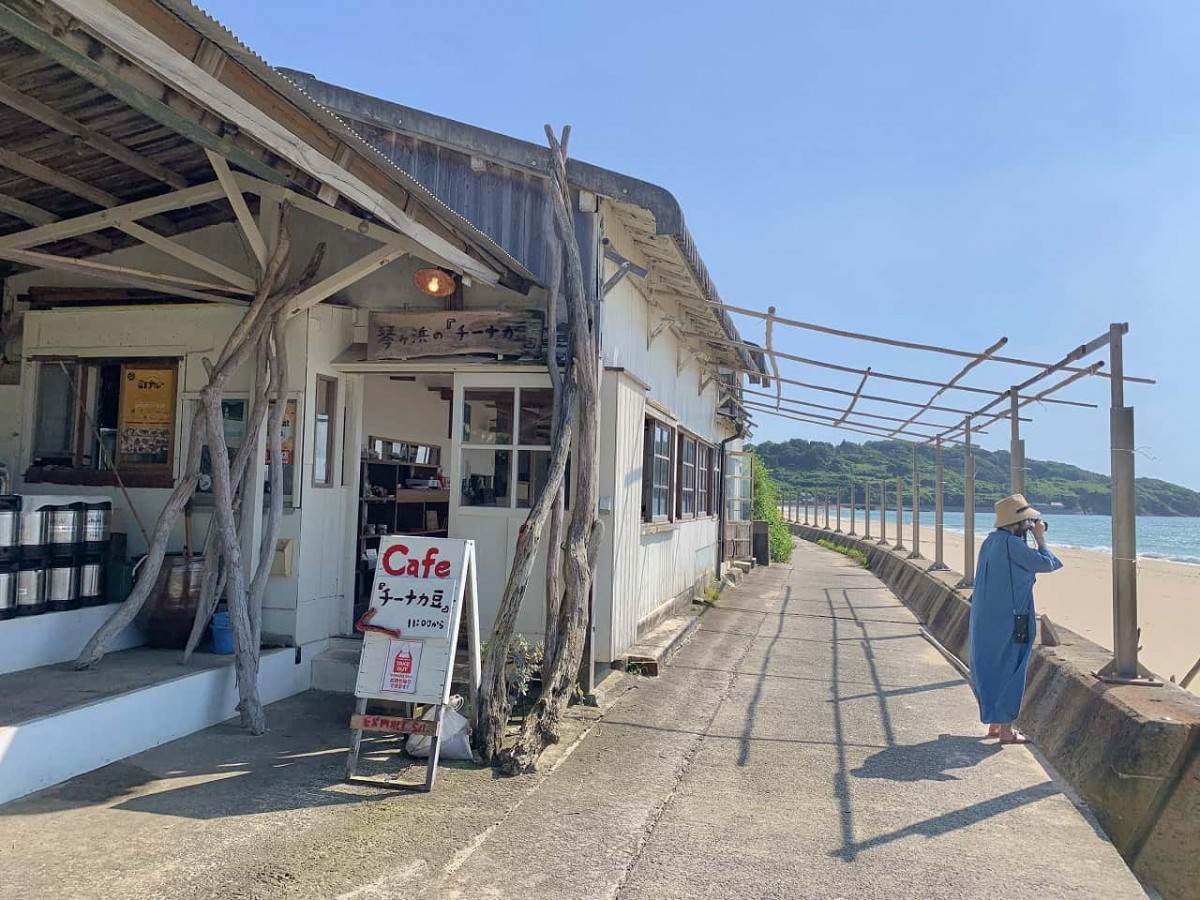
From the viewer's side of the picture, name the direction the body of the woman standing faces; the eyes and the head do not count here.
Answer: to the viewer's right

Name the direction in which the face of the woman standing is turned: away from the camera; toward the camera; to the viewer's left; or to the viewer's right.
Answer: to the viewer's right
